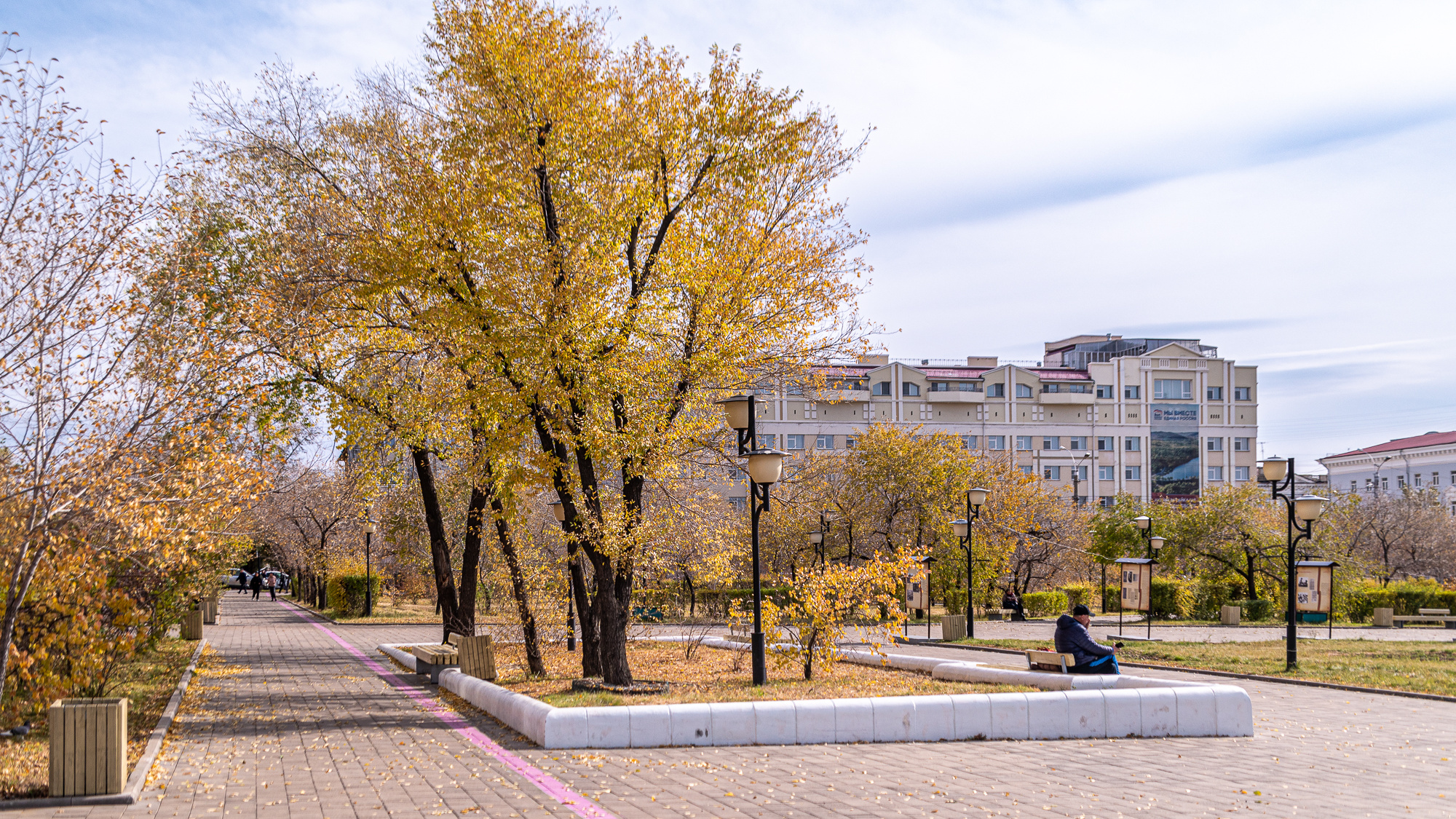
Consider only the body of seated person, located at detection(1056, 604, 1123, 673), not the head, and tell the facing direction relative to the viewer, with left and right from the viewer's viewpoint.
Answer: facing to the right of the viewer

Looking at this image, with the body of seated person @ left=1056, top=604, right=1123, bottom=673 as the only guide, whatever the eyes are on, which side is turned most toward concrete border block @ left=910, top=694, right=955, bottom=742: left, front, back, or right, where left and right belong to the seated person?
right

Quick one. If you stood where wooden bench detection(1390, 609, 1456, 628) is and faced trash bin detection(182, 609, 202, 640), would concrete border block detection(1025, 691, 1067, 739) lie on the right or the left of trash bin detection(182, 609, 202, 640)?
left

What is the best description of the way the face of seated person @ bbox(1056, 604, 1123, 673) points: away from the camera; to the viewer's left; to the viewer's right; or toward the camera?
to the viewer's right

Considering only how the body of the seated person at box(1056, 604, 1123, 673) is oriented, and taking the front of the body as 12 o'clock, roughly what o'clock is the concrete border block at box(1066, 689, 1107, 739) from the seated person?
The concrete border block is roughly at 3 o'clock from the seated person.

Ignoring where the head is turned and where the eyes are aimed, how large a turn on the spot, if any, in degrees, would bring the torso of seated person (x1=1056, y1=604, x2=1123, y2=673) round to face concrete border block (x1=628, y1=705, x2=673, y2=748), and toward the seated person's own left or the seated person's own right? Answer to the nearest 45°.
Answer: approximately 135° to the seated person's own right

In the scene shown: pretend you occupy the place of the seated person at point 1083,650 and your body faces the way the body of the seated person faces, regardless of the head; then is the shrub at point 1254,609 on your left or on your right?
on your left

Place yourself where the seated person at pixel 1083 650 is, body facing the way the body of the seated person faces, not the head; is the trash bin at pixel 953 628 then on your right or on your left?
on your left
